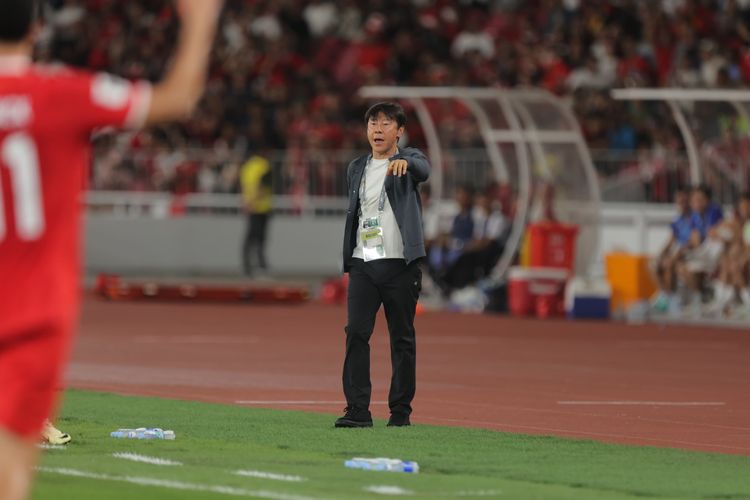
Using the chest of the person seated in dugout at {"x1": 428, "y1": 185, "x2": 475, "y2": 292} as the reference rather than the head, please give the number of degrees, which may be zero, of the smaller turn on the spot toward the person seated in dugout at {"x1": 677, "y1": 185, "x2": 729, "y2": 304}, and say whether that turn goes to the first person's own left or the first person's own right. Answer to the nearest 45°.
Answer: approximately 90° to the first person's own left

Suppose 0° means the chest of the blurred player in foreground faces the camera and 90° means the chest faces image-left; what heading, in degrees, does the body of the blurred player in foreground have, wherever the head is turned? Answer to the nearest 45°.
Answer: approximately 180°

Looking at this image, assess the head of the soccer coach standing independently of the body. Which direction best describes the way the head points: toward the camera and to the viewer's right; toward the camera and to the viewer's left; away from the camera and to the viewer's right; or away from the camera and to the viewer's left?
toward the camera and to the viewer's left

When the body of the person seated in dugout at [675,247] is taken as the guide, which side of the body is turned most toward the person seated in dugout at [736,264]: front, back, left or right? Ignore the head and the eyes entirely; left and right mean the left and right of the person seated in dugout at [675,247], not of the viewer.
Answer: left

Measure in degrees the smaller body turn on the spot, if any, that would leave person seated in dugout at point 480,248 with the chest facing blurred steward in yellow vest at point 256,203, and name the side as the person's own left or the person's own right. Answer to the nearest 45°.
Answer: approximately 90° to the person's own right

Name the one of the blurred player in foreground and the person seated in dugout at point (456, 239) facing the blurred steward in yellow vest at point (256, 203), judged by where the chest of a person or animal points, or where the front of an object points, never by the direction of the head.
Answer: the blurred player in foreground

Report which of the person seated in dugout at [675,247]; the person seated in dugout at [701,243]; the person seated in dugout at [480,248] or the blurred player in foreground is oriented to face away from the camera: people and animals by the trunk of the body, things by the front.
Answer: the blurred player in foreground

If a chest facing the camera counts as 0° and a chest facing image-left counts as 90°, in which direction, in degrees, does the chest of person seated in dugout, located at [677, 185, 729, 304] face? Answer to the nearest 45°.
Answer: approximately 45°

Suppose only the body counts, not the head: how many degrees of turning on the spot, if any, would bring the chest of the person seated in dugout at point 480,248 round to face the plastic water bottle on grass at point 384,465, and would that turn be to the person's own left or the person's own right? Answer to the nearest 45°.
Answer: approximately 45° to the person's own left

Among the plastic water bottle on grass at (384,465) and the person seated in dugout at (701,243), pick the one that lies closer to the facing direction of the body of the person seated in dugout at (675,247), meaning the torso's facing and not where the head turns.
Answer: the plastic water bottle on grass

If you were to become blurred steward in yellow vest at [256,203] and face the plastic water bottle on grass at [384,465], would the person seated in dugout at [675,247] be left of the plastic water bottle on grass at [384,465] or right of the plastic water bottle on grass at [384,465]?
left

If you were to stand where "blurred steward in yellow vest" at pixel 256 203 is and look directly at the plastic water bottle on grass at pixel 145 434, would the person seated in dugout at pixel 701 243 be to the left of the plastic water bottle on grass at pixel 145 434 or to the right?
left

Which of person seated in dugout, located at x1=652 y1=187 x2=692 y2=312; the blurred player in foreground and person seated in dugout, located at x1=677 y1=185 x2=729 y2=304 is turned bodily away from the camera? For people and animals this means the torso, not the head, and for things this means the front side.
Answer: the blurred player in foreground

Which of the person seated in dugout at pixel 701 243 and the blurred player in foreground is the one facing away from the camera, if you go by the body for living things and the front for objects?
the blurred player in foreground

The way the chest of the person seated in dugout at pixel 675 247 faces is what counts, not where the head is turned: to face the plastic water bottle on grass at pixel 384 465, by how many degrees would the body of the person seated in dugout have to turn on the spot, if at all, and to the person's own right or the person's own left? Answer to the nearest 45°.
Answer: approximately 45° to the person's own left
